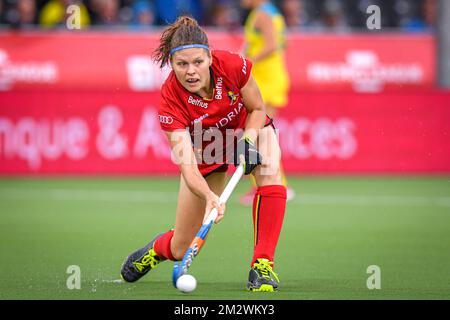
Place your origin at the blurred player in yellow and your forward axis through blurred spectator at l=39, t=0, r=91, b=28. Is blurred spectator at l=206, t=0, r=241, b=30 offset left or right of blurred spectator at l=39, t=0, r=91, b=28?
right
